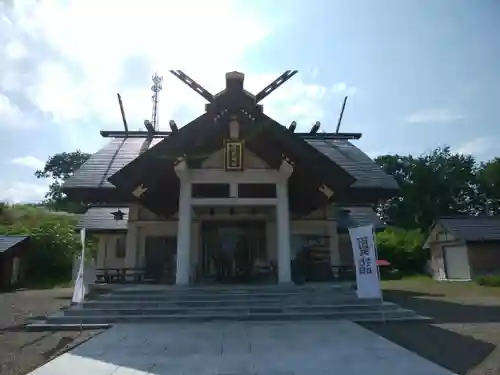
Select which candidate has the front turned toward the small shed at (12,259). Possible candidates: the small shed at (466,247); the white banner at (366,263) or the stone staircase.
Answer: the small shed at (466,247)

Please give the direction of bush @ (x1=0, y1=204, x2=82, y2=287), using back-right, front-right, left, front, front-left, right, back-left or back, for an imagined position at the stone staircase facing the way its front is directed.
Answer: back-right

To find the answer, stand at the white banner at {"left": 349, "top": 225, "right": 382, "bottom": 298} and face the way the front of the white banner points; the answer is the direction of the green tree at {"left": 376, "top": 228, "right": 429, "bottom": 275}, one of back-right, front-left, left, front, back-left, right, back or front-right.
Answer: back

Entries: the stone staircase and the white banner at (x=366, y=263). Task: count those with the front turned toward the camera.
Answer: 2

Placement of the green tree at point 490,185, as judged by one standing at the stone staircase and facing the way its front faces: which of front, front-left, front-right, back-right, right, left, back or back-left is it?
back-left

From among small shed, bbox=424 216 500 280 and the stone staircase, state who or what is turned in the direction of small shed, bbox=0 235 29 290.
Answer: small shed, bbox=424 216 500 280

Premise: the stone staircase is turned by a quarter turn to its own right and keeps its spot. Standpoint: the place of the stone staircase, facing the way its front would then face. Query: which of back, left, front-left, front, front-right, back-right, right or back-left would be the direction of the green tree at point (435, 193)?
back-right

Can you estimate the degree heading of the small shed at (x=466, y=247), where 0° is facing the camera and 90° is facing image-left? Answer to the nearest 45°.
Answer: approximately 45°

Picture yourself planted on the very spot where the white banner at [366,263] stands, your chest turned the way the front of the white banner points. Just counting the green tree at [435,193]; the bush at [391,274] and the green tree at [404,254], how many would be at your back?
3

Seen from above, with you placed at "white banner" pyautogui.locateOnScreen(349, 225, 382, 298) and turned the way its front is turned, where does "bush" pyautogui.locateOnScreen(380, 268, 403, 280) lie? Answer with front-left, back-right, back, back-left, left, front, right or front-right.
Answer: back

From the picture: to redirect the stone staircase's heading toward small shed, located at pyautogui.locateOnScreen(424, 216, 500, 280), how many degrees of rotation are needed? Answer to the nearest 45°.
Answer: approximately 135° to its left

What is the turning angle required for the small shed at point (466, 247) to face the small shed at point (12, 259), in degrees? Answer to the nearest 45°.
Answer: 0° — it already faces it

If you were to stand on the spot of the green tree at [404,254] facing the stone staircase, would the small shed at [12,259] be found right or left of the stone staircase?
right
